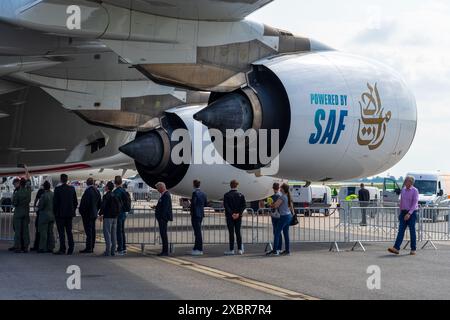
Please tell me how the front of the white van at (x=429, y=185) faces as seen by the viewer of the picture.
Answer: facing the viewer and to the left of the viewer

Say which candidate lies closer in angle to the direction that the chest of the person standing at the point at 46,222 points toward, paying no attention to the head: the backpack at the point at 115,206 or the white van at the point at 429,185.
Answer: the white van

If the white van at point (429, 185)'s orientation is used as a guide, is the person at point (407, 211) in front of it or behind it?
in front

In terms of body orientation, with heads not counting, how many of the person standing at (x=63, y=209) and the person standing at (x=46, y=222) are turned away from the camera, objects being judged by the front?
2

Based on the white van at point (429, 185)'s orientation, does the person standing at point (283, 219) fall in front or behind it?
in front

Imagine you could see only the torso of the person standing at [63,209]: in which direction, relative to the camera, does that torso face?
away from the camera

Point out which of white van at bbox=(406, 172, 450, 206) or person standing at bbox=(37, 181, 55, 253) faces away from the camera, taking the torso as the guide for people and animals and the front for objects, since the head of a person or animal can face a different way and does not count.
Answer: the person standing

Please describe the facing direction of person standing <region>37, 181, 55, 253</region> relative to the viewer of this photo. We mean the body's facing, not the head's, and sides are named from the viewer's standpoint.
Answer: facing away from the viewer

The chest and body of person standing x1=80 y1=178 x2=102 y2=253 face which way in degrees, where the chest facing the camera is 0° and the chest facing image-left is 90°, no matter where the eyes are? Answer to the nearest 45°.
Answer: approximately 135°

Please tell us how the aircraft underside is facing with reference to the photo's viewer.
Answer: facing away from the viewer and to the right of the viewer

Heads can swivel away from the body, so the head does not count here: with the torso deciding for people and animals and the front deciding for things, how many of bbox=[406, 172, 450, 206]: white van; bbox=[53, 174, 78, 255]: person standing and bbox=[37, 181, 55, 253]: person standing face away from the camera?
2
